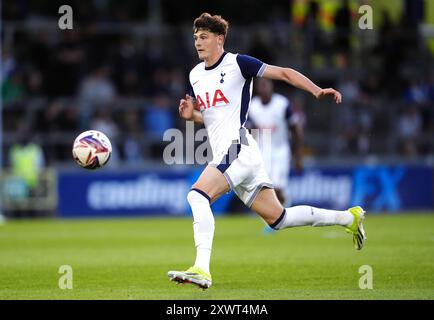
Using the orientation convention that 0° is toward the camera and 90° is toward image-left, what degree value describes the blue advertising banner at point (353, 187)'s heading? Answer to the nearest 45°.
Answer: approximately 0°

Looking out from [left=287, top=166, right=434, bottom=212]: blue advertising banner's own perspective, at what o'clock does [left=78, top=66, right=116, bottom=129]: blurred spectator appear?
The blurred spectator is roughly at 3 o'clock from the blue advertising banner.

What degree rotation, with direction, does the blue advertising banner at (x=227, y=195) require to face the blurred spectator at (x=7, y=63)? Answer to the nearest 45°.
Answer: approximately 90° to its right
